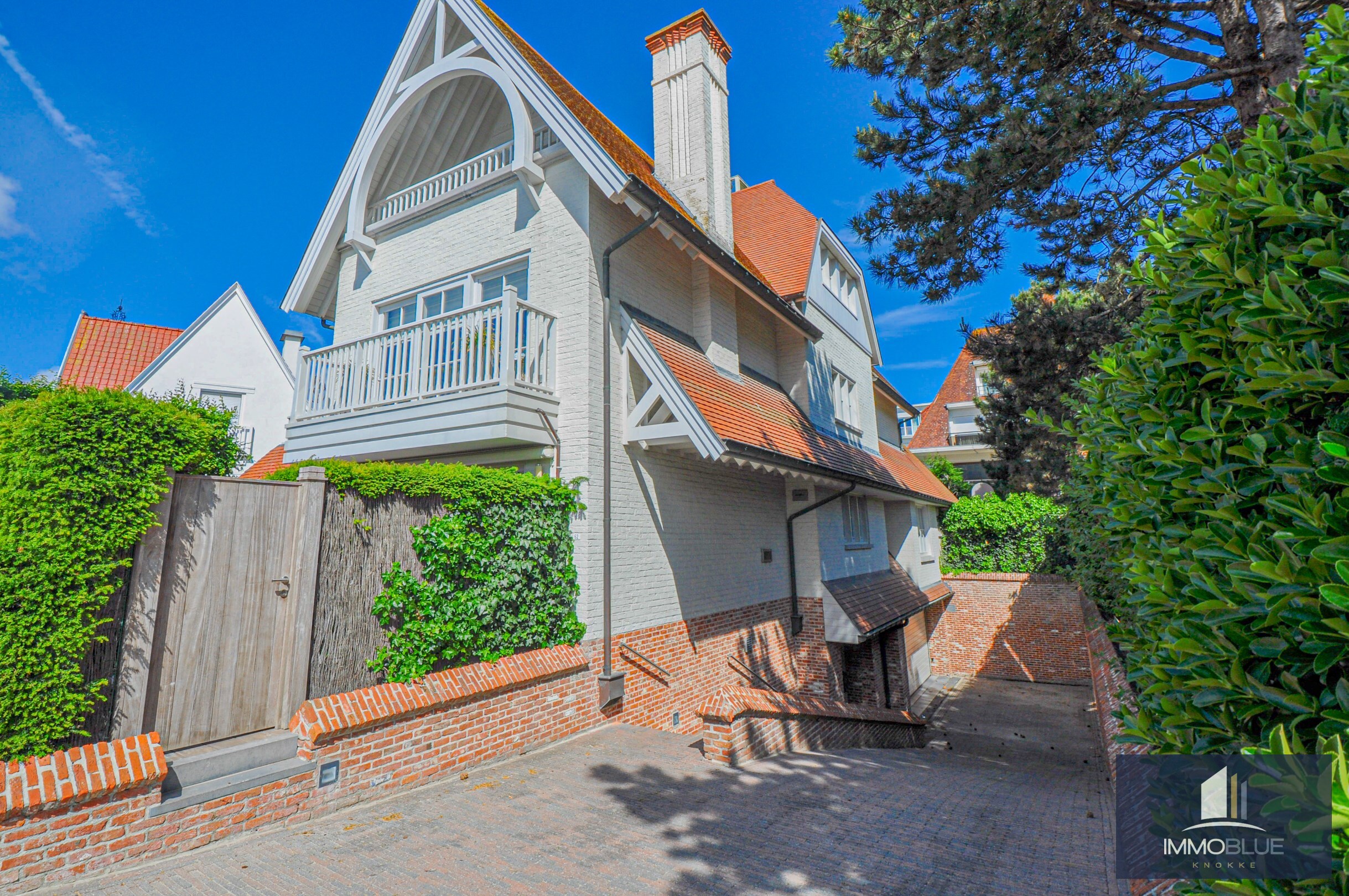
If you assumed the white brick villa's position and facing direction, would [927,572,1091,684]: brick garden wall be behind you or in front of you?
behind

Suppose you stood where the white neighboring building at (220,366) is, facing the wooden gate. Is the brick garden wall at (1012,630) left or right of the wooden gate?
left

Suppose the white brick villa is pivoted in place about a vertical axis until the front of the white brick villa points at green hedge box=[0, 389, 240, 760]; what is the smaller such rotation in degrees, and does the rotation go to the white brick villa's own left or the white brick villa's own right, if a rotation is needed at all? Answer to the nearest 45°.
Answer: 0° — it already faces it

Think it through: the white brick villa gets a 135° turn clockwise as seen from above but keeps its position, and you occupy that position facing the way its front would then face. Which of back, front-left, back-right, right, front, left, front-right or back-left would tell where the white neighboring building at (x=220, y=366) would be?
front-left

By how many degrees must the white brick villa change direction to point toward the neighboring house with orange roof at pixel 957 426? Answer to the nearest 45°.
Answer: approximately 180°

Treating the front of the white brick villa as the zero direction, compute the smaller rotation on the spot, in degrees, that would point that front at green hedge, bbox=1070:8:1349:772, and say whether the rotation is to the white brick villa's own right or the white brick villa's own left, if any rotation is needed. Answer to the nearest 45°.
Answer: approximately 45° to the white brick villa's own left

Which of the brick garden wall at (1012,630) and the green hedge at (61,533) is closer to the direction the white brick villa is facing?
the green hedge

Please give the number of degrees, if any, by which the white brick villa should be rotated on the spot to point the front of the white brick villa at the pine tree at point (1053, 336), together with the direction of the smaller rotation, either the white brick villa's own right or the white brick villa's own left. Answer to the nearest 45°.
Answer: approximately 135° to the white brick villa's own left

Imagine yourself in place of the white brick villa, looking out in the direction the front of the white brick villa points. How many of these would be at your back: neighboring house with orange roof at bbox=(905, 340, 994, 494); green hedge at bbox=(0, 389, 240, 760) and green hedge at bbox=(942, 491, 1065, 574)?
2

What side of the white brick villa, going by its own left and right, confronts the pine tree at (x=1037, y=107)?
left

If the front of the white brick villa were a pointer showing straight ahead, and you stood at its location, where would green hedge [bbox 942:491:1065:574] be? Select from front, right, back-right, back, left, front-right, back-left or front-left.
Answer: back

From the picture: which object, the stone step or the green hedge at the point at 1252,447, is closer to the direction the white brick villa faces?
the stone step

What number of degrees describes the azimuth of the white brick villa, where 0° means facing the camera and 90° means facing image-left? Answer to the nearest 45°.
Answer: approximately 45°
